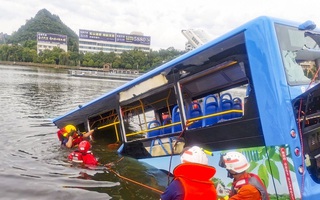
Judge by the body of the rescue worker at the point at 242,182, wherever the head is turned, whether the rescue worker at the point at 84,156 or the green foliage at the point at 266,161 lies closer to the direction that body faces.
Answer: the rescue worker

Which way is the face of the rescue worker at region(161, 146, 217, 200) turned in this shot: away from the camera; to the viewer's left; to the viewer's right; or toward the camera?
away from the camera

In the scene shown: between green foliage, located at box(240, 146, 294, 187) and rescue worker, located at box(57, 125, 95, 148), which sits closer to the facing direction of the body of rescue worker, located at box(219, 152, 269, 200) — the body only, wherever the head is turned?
the rescue worker

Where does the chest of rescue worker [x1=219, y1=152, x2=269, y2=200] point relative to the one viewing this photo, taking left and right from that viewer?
facing to the left of the viewer

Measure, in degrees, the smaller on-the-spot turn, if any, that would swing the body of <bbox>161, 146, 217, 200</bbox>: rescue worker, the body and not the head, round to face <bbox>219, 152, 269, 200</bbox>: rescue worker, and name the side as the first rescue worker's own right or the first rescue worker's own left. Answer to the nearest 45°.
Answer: approximately 45° to the first rescue worker's own right

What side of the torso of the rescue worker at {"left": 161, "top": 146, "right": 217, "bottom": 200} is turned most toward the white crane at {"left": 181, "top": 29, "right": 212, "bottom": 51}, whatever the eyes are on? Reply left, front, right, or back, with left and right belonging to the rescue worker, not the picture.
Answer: front

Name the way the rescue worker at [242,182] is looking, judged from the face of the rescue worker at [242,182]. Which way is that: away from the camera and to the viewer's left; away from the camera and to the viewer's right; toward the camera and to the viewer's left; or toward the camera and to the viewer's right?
away from the camera and to the viewer's left

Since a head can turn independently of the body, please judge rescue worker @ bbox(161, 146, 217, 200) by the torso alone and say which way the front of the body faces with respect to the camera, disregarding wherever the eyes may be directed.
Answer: away from the camera
